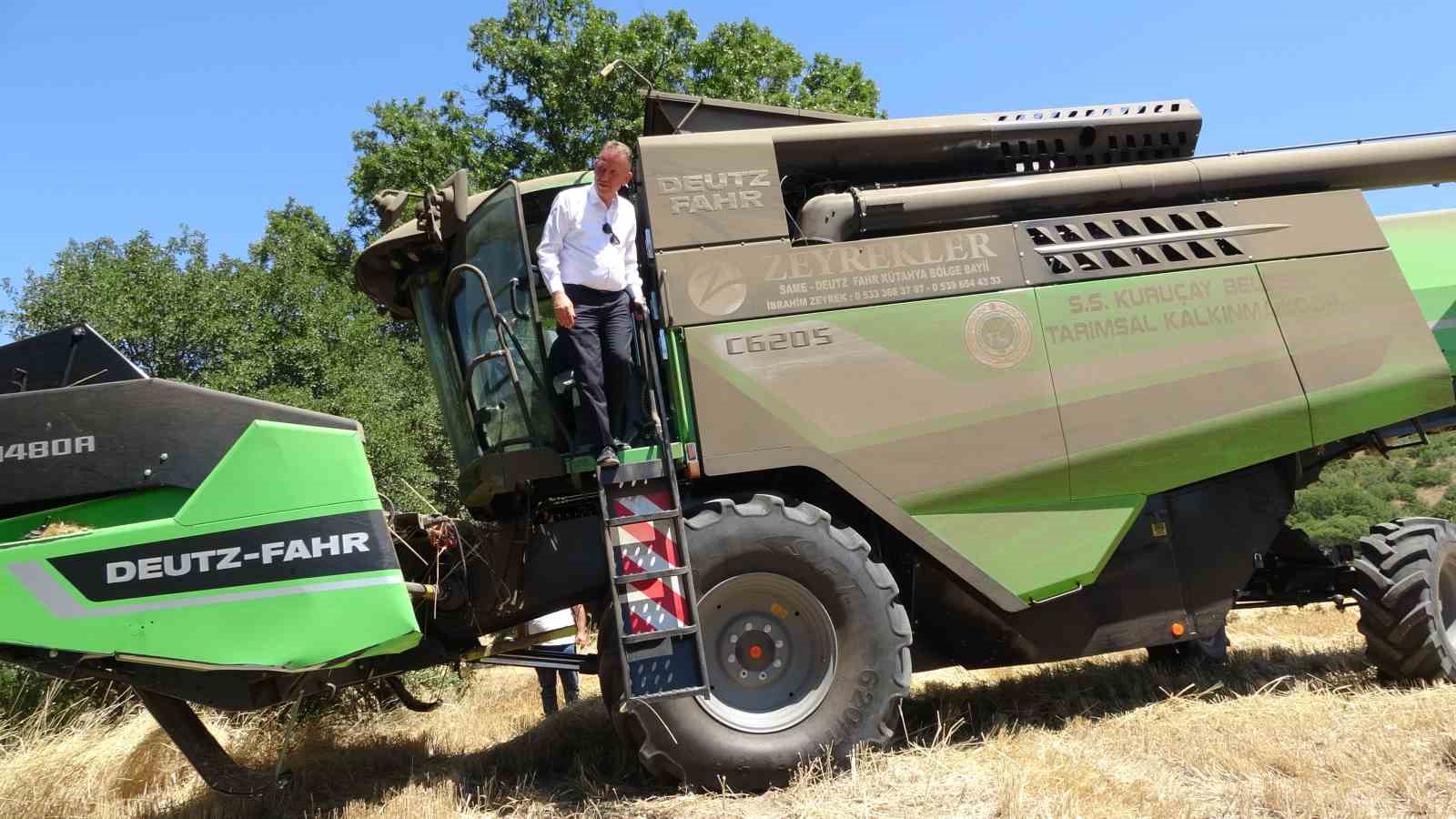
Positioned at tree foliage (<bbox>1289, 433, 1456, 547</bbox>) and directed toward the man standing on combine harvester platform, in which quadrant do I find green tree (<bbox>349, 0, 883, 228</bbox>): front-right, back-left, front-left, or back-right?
front-right

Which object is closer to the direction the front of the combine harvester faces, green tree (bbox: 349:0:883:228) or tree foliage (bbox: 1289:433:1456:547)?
the green tree

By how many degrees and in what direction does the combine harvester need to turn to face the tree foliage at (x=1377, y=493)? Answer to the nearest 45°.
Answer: approximately 135° to its right

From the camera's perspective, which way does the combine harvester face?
to the viewer's left

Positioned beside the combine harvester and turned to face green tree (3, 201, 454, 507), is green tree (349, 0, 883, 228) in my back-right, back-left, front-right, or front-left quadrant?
front-right

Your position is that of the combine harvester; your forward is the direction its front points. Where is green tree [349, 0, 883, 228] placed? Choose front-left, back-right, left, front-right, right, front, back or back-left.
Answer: right

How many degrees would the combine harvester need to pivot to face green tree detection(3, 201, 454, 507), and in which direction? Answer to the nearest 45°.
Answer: approximately 45° to its right

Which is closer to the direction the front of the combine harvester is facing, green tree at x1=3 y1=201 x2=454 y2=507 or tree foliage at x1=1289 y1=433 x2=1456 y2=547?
the green tree
